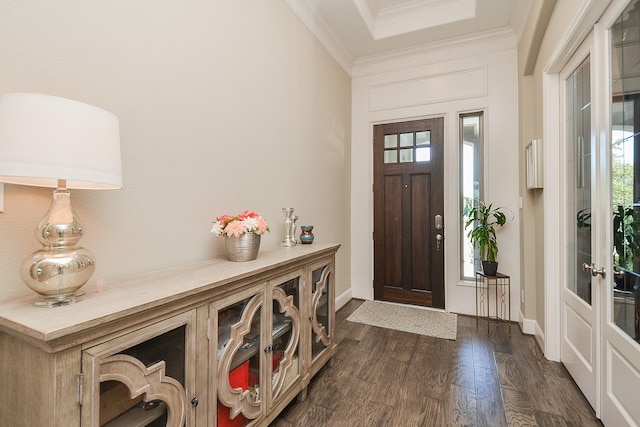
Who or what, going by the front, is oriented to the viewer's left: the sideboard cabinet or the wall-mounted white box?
the wall-mounted white box

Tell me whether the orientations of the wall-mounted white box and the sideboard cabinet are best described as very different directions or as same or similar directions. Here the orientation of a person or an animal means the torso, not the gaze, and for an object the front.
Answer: very different directions

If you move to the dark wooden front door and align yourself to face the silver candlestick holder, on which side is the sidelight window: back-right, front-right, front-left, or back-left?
back-left

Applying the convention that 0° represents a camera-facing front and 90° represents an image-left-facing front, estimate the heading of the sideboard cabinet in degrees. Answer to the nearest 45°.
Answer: approximately 315°

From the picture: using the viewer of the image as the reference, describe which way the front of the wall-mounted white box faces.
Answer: facing to the left of the viewer

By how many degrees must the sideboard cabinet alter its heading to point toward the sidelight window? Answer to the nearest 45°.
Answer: approximately 45° to its left

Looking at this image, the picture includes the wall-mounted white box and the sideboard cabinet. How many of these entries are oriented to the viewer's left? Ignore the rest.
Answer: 1
